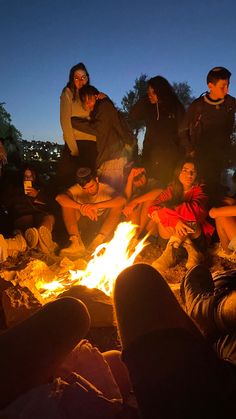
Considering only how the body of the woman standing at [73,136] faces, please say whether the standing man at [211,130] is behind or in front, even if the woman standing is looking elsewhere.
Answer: in front

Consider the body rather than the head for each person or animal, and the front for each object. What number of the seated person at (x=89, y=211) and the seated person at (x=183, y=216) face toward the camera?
2

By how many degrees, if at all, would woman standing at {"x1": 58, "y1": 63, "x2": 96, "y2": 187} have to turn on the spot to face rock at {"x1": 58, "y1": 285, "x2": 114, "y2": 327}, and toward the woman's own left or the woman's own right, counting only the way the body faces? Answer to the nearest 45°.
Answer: approximately 45° to the woman's own right

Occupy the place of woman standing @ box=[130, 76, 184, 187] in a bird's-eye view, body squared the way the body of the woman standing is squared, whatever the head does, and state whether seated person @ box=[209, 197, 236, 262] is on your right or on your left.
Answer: on your left

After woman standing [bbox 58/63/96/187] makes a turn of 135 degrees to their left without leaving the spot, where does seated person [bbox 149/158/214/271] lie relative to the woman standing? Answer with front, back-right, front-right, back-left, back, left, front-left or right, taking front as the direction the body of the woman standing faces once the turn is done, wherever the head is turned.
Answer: back-right

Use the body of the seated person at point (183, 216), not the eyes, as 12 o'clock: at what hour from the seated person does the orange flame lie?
The orange flame is roughly at 1 o'clock from the seated person.

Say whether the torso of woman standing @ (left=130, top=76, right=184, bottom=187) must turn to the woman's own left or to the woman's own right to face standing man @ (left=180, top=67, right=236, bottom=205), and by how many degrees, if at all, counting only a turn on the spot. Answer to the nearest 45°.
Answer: approximately 90° to the woman's own left

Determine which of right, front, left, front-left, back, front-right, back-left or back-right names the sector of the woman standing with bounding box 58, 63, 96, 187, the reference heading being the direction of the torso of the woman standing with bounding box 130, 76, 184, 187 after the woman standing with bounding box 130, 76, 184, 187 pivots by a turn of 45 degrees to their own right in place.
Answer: front

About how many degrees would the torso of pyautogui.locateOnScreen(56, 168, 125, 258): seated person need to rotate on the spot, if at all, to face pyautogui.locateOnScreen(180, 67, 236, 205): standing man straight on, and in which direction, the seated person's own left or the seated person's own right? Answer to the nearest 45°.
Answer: approximately 90° to the seated person's own left

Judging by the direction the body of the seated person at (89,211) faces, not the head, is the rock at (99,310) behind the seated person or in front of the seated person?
in front

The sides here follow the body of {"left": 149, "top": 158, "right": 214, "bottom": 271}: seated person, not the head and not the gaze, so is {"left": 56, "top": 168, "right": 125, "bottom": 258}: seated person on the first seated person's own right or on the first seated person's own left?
on the first seated person's own right
